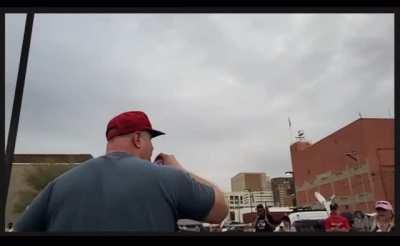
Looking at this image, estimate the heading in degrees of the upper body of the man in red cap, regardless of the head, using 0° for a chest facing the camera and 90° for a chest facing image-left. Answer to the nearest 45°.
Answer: approximately 225°

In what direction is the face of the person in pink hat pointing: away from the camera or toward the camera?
toward the camera

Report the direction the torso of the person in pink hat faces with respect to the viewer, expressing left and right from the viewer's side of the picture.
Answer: facing the viewer

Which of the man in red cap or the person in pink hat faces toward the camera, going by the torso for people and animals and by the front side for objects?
the person in pink hat

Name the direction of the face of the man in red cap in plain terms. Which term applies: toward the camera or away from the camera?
away from the camera

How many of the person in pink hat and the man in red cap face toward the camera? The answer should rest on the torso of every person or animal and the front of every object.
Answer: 1
